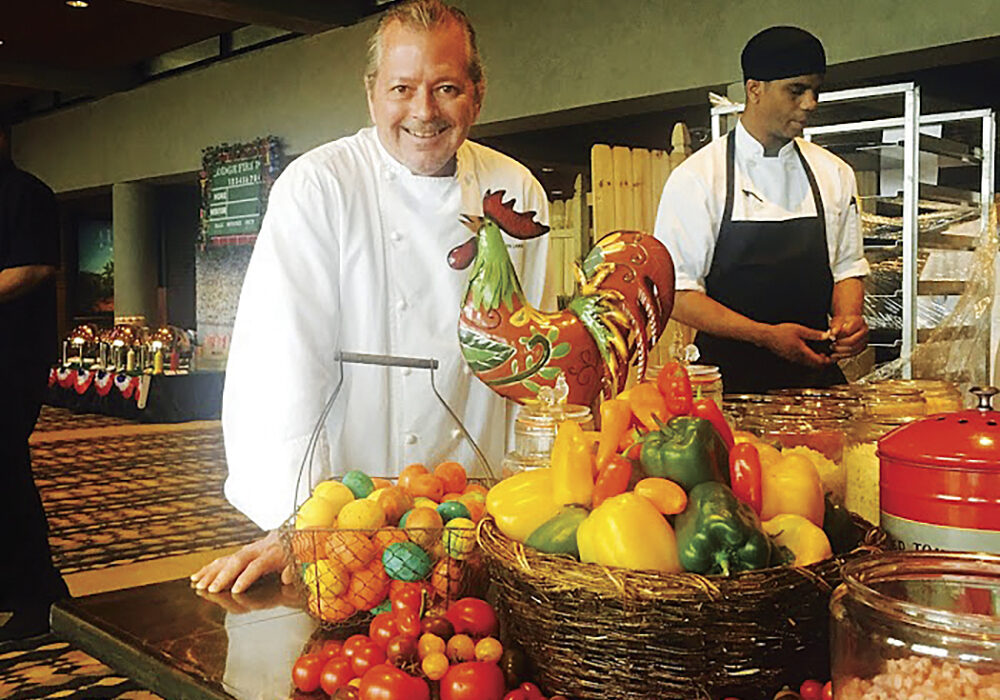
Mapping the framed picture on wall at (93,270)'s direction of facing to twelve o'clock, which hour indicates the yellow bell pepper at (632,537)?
The yellow bell pepper is roughly at 12 o'clock from the framed picture on wall.

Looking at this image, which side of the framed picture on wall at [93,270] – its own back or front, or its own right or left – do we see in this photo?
front

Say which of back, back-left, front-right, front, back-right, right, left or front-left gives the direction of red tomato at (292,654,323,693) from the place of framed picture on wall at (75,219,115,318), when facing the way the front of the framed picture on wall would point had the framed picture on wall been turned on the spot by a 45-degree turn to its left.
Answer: front-right

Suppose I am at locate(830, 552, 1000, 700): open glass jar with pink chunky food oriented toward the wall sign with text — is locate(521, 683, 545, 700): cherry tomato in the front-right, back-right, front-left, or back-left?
front-left

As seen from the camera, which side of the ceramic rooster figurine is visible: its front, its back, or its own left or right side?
left

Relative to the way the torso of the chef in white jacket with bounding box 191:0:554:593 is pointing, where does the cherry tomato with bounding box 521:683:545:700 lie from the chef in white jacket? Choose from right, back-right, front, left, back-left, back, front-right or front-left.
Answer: front

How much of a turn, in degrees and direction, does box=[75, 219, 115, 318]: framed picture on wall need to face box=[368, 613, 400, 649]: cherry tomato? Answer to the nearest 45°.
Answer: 0° — it already faces it

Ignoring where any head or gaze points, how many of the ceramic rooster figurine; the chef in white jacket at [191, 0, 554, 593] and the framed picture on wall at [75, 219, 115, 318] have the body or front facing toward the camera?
2

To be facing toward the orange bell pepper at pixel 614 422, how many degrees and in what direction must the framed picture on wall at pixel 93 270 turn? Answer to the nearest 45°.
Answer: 0° — it already faces it

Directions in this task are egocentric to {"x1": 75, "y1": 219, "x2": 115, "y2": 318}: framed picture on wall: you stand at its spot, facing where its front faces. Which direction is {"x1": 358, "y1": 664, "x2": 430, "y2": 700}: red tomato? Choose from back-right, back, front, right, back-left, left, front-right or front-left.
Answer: front

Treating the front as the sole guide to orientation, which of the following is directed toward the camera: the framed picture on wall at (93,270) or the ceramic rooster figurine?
the framed picture on wall

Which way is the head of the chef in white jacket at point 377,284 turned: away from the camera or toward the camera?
toward the camera

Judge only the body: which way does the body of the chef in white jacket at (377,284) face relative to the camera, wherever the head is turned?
toward the camera

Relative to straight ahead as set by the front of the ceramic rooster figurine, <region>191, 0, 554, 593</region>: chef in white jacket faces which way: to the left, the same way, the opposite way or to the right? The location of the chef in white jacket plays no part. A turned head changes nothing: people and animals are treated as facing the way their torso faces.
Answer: to the left

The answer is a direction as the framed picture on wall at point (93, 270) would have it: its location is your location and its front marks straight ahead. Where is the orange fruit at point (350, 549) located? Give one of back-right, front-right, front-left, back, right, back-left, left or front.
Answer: front
